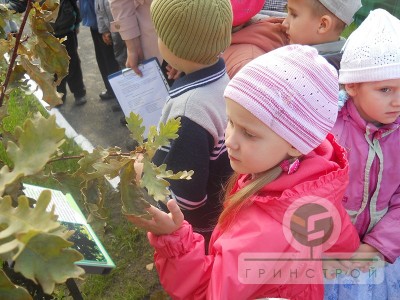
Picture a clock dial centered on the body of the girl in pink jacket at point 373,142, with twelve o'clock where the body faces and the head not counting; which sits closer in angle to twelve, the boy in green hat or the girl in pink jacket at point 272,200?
the girl in pink jacket

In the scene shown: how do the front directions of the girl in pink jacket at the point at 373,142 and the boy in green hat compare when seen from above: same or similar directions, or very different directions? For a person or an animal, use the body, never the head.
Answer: very different directions

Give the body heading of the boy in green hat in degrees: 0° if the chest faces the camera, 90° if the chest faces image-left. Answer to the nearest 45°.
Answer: approximately 135°

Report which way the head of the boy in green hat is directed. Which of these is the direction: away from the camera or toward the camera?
away from the camera

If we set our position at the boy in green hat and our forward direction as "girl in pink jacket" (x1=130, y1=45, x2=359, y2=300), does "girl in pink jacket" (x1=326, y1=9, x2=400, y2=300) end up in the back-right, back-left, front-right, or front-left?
front-left

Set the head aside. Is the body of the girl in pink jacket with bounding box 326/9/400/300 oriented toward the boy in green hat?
no

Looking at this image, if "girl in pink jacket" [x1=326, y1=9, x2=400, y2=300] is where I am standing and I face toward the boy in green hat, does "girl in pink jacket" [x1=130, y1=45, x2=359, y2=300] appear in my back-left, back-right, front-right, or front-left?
front-left

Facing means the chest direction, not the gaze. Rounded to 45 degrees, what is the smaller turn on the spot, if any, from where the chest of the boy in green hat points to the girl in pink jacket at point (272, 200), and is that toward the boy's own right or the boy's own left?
approximately 135° to the boy's own left

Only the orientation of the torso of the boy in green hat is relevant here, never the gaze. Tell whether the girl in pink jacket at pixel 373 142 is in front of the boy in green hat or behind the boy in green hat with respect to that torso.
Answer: behind

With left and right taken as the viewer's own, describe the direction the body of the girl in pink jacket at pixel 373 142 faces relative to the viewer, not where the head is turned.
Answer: facing the viewer and to the right of the viewer

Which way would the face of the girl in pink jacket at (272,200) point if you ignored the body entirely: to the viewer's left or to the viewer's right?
to the viewer's left
